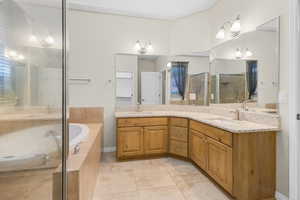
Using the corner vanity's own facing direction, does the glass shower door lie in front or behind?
in front

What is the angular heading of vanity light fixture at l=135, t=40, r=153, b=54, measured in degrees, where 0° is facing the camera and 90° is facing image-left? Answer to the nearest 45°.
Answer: approximately 0°

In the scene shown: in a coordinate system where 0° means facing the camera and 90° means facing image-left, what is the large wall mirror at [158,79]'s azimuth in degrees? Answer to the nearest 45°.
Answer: approximately 0°

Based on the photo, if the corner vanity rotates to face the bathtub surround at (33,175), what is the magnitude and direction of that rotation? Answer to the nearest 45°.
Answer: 0° — it already faces it

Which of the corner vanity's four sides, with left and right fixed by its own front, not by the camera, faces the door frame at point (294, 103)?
left

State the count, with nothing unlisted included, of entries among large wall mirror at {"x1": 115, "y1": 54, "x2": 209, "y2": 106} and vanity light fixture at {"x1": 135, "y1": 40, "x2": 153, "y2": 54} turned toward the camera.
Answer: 2

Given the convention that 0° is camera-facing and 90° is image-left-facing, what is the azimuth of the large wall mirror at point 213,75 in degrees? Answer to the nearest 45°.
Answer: approximately 45°

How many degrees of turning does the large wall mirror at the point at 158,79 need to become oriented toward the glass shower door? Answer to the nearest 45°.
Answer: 0° — it already faces it
